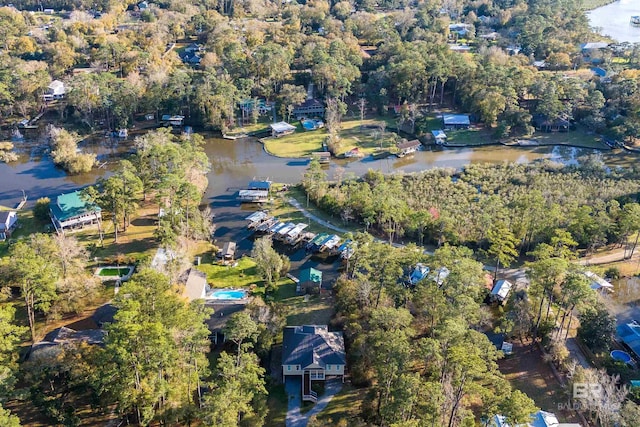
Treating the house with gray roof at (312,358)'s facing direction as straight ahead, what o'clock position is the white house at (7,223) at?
The white house is roughly at 4 o'clock from the house with gray roof.

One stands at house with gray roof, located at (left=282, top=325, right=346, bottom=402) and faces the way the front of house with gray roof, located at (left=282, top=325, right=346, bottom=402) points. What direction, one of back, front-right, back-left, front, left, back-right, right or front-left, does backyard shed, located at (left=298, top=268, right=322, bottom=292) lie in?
back

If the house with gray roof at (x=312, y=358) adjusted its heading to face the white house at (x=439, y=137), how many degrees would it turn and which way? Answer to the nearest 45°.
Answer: approximately 180°

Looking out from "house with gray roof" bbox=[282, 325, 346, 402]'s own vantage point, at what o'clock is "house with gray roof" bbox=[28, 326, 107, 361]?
"house with gray roof" bbox=[28, 326, 107, 361] is roughly at 3 o'clock from "house with gray roof" bbox=[282, 325, 346, 402].

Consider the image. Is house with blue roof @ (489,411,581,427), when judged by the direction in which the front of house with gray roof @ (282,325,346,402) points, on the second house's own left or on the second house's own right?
on the second house's own left

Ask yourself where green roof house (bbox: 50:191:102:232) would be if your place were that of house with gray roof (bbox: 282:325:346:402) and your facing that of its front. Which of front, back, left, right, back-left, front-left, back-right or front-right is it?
back-right

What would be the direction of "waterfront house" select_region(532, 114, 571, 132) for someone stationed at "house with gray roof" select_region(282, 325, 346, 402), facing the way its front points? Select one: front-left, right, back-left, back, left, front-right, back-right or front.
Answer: back-left

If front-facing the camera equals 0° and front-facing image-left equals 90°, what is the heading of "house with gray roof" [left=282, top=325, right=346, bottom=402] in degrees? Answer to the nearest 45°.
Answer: approximately 0°

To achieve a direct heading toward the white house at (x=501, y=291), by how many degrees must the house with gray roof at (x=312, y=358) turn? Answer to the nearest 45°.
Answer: approximately 135° to its left

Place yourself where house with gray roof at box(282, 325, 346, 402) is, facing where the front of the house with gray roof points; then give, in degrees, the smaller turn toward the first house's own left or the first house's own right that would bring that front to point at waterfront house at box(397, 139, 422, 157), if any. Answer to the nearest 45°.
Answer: approximately 180°

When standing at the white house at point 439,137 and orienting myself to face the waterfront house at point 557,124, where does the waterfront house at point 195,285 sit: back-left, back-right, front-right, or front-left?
back-right

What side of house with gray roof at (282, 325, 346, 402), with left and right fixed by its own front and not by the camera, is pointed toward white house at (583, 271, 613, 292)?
left
